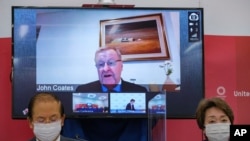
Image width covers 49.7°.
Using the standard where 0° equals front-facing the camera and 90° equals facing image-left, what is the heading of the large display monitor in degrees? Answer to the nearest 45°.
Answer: approximately 0°

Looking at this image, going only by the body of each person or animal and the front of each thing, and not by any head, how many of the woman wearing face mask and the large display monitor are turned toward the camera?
2

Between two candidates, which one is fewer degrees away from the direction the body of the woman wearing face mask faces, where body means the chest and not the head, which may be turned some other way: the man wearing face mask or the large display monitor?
the man wearing face mask

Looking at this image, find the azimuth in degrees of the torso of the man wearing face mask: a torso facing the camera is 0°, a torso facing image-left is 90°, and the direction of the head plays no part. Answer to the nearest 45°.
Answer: approximately 0°

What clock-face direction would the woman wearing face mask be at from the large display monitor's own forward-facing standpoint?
The woman wearing face mask is roughly at 11 o'clock from the large display monitor.

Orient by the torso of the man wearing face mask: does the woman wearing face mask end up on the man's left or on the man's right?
on the man's left
